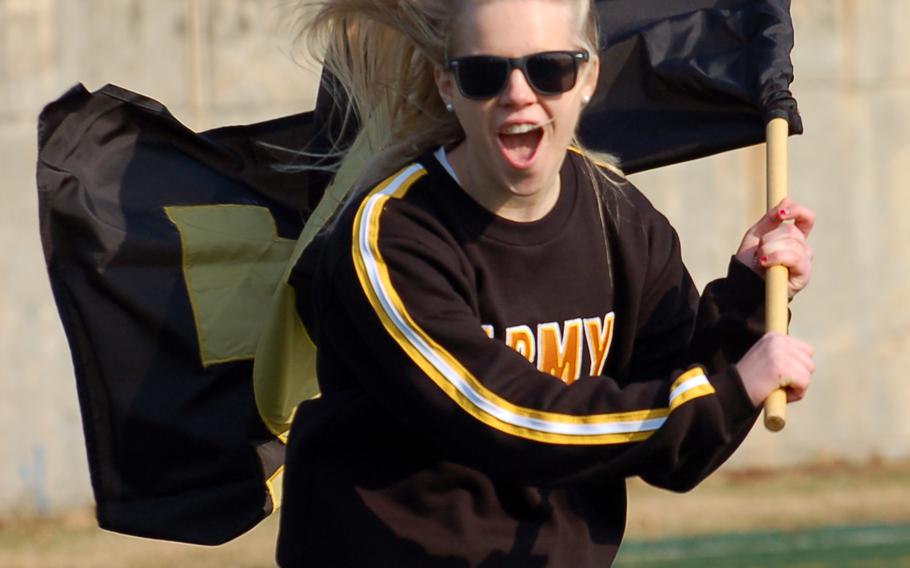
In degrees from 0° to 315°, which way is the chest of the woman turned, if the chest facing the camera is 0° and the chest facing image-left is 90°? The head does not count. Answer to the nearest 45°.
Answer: approximately 315°
